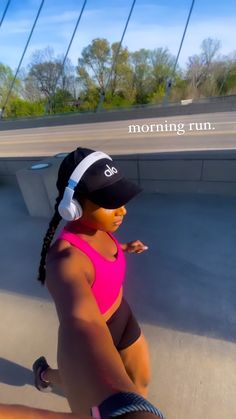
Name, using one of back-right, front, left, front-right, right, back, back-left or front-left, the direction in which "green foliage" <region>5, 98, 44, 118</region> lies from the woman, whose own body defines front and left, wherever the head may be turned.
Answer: back-left

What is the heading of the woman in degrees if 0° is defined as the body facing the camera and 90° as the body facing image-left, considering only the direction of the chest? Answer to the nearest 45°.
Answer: approximately 315°

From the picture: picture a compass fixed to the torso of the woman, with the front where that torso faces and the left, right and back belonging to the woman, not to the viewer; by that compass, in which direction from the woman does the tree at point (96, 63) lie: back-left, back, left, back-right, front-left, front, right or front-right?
back-left

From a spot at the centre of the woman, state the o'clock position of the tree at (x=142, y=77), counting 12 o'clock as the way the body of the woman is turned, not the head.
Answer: The tree is roughly at 8 o'clock from the woman.

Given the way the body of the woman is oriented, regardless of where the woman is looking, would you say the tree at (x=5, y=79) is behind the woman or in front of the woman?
behind
